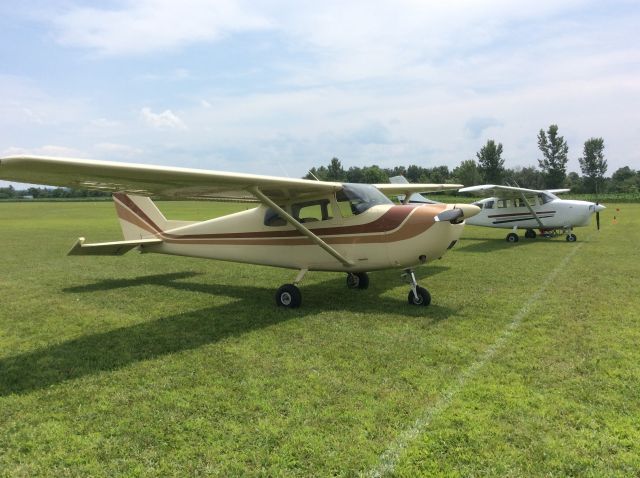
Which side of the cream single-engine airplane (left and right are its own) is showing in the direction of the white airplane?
left

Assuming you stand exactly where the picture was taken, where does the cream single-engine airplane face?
facing the viewer and to the right of the viewer
